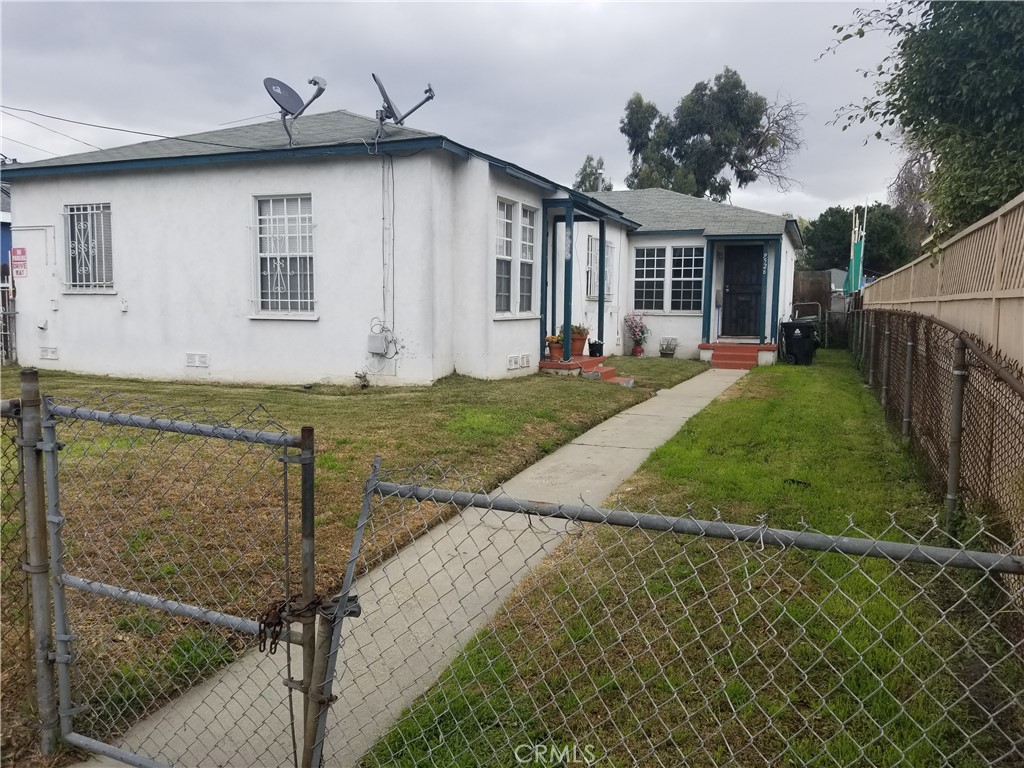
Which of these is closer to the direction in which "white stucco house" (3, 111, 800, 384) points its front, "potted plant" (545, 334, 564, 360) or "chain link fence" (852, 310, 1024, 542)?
the chain link fence

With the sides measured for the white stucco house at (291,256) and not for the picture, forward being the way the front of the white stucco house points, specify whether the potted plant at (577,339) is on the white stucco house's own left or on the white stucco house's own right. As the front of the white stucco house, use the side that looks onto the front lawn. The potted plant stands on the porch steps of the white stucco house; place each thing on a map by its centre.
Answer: on the white stucco house's own left

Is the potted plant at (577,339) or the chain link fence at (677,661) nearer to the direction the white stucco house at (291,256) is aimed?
the chain link fence

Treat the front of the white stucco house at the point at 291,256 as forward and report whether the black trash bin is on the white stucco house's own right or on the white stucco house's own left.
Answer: on the white stucco house's own left

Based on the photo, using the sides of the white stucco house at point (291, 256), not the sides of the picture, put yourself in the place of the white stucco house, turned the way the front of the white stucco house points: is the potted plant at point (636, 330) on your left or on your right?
on your left

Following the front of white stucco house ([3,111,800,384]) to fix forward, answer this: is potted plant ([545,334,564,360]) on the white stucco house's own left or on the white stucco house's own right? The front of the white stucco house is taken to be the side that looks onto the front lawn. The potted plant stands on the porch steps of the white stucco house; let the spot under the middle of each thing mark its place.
on the white stucco house's own left

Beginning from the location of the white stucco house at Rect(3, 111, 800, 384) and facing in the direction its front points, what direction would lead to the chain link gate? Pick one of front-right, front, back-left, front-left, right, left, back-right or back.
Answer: front-right
